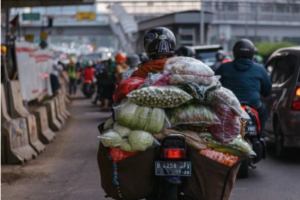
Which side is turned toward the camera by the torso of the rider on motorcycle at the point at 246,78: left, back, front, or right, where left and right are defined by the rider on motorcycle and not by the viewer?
back

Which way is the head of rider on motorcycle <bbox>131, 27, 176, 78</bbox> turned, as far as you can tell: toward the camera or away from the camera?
away from the camera

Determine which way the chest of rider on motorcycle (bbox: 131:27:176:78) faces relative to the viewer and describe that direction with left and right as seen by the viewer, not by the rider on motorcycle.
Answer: facing away from the viewer

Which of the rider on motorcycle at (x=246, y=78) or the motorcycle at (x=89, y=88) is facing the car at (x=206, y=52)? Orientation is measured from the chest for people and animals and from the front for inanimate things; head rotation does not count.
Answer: the rider on motorcycle

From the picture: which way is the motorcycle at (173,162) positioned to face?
away from the camera

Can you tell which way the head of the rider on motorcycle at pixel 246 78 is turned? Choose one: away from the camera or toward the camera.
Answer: away from the camera

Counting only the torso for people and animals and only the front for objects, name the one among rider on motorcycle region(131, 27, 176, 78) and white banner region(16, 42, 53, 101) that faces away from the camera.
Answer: the rider on motorcycle

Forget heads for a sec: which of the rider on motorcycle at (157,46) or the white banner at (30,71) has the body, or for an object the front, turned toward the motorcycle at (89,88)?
the rider on motorcycle

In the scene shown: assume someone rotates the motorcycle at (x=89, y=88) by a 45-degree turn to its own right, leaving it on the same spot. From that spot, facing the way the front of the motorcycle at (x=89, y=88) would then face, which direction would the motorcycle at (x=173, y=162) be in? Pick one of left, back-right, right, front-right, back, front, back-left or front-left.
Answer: back-right

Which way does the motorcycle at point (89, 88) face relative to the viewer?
away from the camera

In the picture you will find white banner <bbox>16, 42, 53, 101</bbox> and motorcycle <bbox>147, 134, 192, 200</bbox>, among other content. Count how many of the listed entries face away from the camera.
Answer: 1

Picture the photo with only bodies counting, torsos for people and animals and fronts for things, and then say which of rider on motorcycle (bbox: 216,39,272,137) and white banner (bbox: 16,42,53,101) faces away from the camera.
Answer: the rider on motorcycle
